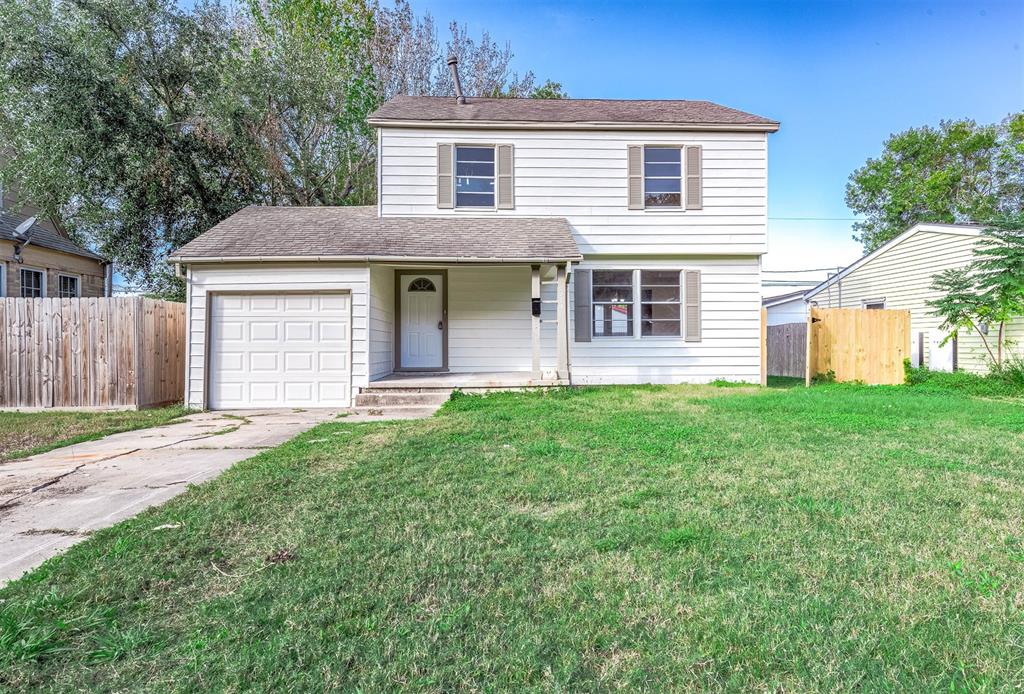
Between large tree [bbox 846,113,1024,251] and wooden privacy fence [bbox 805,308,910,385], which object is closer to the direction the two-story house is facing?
the wooden privacy fence

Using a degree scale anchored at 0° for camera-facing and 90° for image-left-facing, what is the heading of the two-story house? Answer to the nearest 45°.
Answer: approximately 0°

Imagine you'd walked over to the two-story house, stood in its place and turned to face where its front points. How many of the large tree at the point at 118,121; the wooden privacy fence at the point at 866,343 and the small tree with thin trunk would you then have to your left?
2

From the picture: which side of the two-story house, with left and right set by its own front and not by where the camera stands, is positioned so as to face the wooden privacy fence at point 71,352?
right

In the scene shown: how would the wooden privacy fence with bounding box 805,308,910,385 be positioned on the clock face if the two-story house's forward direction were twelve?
The wooden privacy fence is roughly at 9 o'clock from the two-story house.

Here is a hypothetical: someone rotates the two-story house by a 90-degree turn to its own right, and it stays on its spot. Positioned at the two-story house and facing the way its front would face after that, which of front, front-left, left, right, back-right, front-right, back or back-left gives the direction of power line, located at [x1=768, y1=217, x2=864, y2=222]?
back-right

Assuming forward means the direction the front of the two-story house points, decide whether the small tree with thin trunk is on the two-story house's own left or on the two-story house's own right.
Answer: on the two-story house's own left

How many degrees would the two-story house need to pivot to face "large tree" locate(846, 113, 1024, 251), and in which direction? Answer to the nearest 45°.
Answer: approximately 135° to its left

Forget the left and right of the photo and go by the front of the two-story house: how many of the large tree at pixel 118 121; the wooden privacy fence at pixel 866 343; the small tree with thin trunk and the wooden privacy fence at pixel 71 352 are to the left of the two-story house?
2
